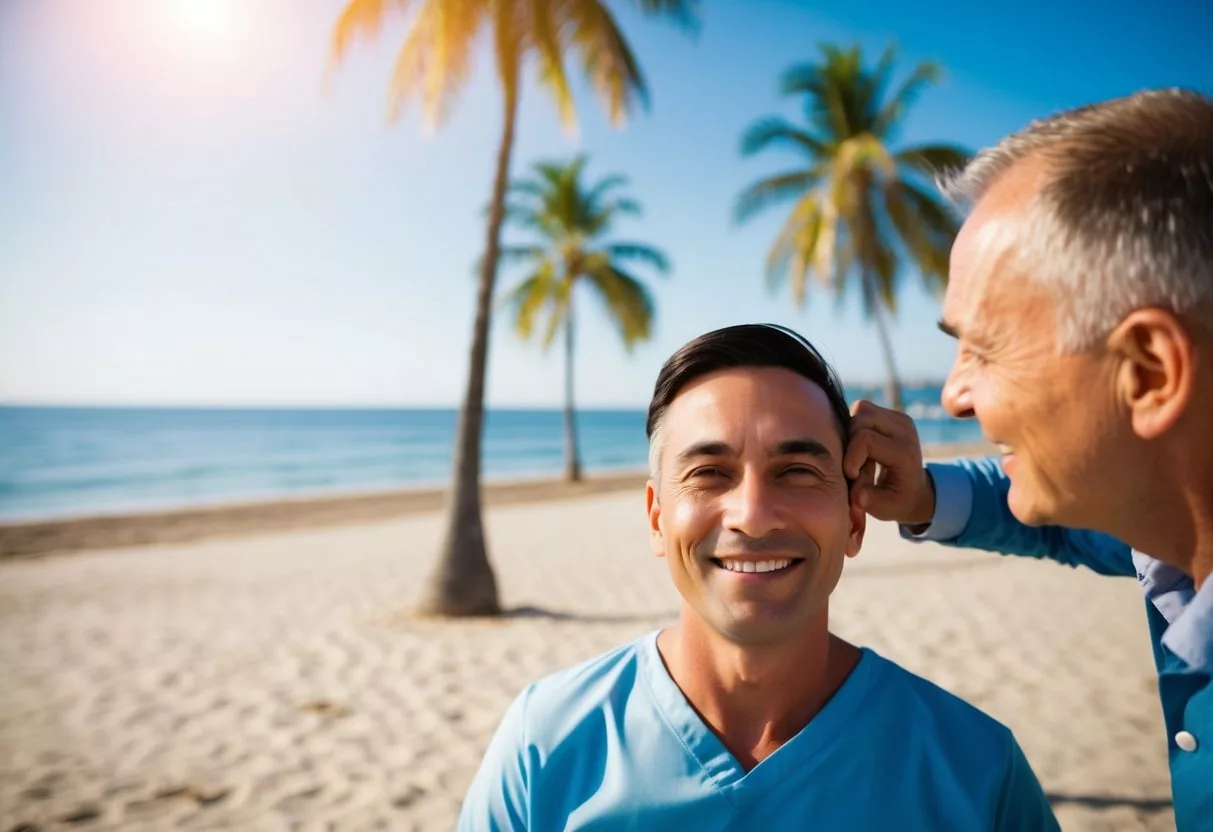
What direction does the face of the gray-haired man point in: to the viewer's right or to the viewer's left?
to the viewer's left

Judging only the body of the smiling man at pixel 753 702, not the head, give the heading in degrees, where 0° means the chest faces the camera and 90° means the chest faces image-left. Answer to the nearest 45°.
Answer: approximately 0°

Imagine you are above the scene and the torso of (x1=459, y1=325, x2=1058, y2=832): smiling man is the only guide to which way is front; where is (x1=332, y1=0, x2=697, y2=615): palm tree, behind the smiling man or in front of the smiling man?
behind
